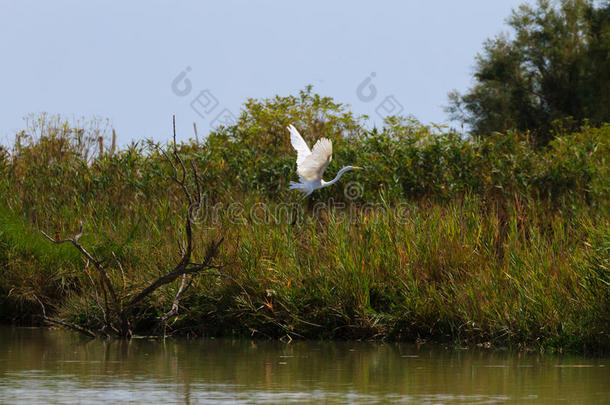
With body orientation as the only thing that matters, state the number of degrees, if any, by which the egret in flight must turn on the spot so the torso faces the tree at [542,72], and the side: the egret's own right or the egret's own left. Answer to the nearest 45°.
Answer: approximately 90° to the egret's own left

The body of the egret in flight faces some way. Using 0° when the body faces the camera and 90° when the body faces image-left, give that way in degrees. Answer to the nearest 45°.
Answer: approximately 270°
